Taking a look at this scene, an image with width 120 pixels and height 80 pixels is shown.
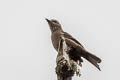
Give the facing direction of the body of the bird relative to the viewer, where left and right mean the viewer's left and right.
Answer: facing to the left of the viewer
